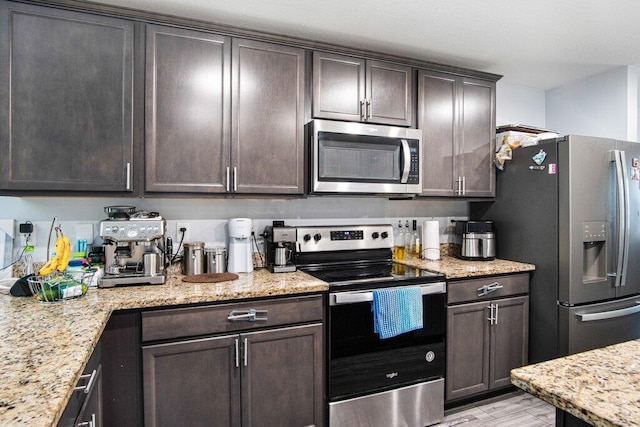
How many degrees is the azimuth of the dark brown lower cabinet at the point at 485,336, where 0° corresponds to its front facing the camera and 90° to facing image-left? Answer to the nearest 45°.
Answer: approximately 315°

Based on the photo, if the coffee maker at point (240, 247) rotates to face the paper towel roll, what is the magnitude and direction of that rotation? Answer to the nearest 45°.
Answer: approximately 90° to its left

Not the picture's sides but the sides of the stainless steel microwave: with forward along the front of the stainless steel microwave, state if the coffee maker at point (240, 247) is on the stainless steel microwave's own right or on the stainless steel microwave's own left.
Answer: on the stainless steel microwave's own right

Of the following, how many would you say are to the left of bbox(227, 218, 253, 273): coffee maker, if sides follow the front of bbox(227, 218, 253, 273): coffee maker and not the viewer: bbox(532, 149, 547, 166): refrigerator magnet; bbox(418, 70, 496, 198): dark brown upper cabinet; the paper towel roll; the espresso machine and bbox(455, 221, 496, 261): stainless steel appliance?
4

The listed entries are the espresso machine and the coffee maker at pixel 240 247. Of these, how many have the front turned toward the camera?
2

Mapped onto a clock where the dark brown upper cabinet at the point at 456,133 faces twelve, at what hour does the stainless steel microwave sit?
The stainless steel microwave is roughly at 3 o'clock from the dark brown upper cabinet.

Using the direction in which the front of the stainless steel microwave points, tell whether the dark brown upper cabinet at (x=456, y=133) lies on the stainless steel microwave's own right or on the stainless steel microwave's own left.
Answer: on the stainless steel microwave's own left

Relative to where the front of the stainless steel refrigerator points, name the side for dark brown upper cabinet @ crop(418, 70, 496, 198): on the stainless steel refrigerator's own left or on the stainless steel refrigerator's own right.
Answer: on the stainless steel refrigerator's own right
